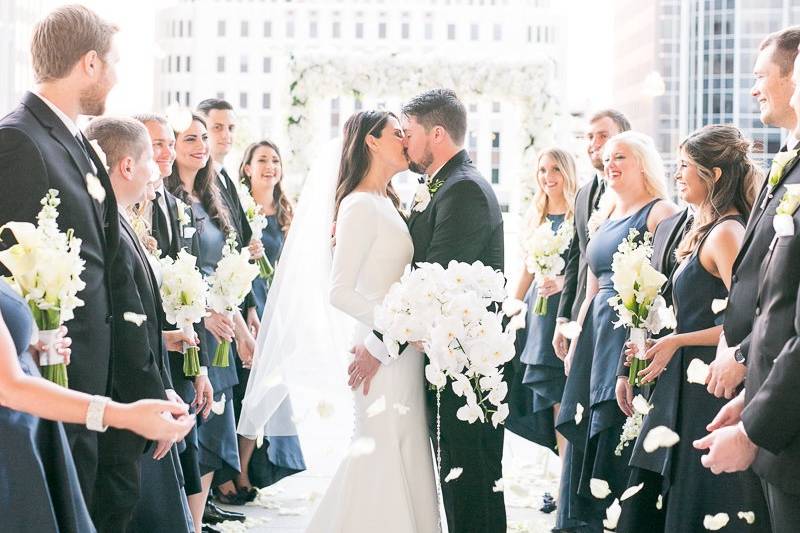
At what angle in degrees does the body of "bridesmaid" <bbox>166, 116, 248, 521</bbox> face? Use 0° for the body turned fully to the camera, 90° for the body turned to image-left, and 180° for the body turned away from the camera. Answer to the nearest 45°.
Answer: approximately 315°

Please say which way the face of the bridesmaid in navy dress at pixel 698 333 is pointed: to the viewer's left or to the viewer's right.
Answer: to the viewer's left

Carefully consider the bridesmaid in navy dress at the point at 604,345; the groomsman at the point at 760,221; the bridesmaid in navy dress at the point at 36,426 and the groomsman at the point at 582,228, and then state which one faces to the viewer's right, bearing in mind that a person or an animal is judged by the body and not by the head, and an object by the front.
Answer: the bridesmaid in navy dress at the point at 36,426

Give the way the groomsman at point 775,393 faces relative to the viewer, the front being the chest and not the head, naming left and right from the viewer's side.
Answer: facing to the left of the viewer

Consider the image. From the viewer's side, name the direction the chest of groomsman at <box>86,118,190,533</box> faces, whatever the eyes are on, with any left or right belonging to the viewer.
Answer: facing to the right of the viewer

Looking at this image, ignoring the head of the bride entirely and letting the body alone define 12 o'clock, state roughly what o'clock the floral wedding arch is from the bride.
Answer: The floral wedding arch is roughly at 9 o'clock from the bride.

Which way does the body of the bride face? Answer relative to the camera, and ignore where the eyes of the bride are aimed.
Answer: to the viewer's right

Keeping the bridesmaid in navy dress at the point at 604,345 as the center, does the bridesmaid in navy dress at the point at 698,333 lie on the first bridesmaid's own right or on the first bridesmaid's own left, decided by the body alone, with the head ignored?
on the first bridesmaid's own left

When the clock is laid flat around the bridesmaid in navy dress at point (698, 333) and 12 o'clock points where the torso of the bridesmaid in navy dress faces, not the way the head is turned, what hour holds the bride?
The bride is roughly at 12 o'clock from the bridesmaid in navy dress.

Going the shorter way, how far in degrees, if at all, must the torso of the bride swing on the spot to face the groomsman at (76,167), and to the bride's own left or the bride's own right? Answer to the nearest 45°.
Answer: approximately 135° to the bride's own right

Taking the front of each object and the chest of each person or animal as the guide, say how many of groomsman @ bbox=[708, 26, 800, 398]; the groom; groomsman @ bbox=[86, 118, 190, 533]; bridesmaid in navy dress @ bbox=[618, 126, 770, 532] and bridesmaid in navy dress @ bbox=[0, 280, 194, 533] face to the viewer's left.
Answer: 3

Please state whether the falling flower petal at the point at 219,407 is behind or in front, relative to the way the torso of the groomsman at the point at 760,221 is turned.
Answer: in front

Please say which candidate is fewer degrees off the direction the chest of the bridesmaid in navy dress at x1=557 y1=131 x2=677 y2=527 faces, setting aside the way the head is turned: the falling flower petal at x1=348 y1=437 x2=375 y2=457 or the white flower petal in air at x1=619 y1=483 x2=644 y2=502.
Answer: the falling flower petal
